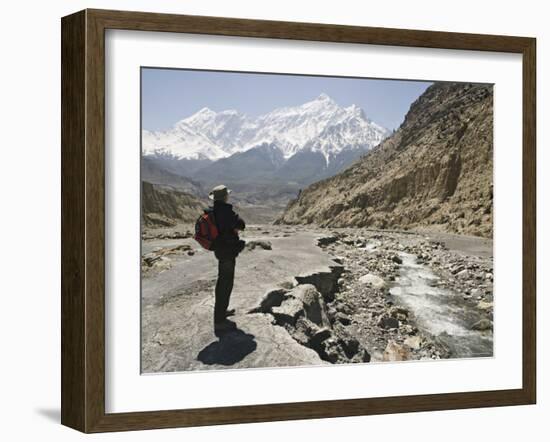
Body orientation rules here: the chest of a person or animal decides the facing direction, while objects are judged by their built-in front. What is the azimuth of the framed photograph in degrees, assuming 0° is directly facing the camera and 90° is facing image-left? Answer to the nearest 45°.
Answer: approximately 315°
